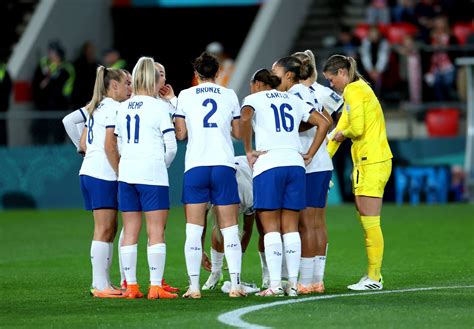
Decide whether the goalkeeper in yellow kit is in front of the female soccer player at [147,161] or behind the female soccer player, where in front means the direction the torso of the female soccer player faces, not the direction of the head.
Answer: in front

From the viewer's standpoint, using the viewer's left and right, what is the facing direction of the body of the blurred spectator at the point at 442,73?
facing the viewer

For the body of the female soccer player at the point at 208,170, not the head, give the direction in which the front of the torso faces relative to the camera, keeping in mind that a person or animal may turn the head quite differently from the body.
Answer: away from the camera

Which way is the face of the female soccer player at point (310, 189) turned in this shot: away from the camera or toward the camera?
away from the camera

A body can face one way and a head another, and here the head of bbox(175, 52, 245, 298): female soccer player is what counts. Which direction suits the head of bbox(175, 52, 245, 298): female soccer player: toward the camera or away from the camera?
away from the camera

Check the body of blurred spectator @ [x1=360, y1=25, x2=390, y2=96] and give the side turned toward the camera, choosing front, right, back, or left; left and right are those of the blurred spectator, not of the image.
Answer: front

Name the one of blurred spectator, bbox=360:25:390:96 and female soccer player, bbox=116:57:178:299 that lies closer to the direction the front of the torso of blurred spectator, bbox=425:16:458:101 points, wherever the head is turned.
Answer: the female soccer player

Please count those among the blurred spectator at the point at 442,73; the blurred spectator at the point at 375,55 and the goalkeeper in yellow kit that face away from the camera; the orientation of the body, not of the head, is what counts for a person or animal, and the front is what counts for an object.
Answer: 0

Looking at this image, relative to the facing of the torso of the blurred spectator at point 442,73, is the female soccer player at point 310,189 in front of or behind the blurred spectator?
in front

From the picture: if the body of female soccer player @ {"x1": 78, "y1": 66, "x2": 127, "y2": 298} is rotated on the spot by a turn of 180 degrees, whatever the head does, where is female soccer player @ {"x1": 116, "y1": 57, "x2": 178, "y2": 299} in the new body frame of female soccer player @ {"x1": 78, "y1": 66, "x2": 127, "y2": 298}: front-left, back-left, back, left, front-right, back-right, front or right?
left

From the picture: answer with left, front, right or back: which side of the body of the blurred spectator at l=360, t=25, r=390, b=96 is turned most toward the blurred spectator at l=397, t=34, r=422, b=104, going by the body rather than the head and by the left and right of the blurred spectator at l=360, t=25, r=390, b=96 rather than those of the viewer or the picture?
left

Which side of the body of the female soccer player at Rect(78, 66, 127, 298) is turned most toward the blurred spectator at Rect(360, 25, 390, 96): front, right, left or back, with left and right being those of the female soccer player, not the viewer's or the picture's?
front
